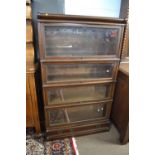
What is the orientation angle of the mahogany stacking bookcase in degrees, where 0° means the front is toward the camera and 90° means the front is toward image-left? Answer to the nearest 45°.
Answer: approximately 0°
